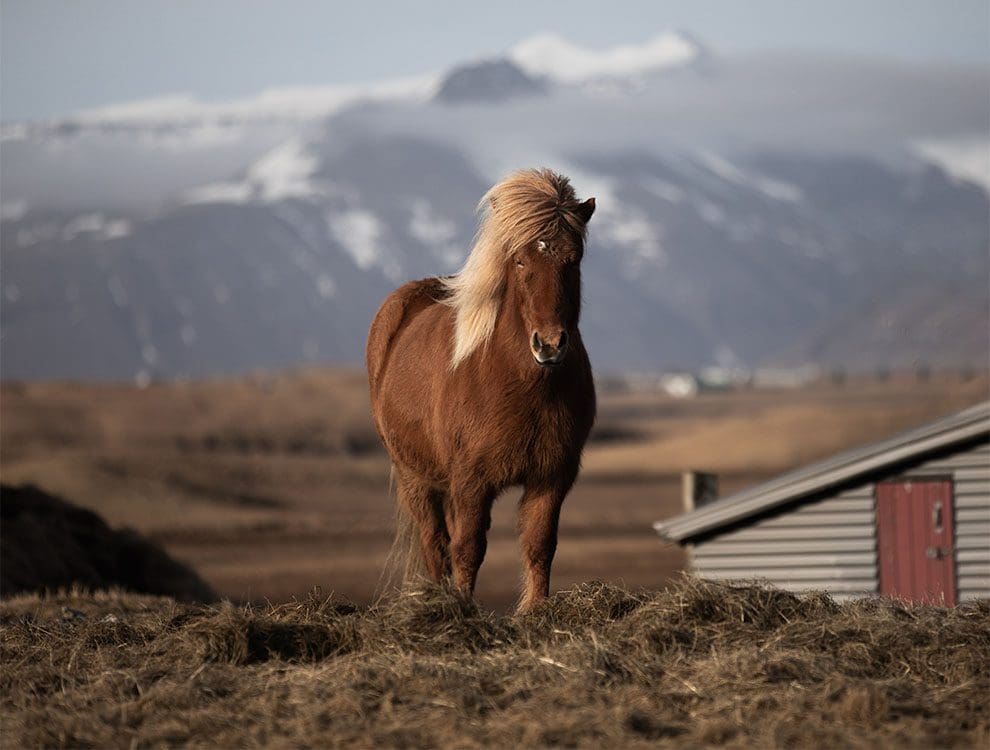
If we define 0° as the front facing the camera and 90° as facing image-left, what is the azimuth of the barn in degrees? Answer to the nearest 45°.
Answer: approximately 0°

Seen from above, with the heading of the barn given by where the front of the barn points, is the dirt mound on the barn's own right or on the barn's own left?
on the barn's own right

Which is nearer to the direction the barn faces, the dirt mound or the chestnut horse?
the chestnut horse

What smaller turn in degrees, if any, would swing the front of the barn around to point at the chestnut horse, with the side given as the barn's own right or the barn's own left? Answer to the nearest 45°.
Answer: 0° — it already faces it
